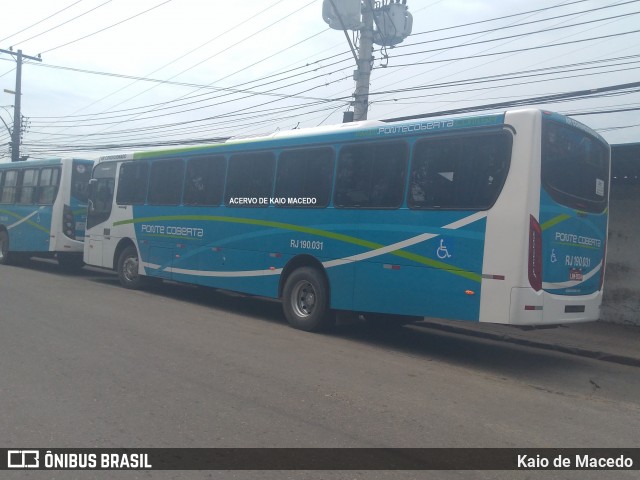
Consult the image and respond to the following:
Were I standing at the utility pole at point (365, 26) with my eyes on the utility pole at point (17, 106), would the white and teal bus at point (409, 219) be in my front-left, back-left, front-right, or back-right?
back-left

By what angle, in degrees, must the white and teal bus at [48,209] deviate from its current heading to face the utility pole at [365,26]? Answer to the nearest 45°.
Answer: approximately 180°

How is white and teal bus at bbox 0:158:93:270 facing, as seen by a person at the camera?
facing away from the viewer and to the left of the viewer

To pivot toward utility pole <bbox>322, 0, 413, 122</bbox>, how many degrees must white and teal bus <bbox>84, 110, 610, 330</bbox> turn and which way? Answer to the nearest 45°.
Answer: approximately 45° to its right

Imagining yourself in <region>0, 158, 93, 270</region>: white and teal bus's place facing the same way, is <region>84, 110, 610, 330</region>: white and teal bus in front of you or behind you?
behind

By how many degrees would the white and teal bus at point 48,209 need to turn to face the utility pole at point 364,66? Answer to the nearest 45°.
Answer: approximately 180°

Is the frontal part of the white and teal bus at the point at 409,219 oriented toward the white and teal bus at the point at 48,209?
yes

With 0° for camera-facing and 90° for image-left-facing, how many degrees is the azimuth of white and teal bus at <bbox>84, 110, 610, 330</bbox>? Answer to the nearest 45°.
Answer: approximately 135°
